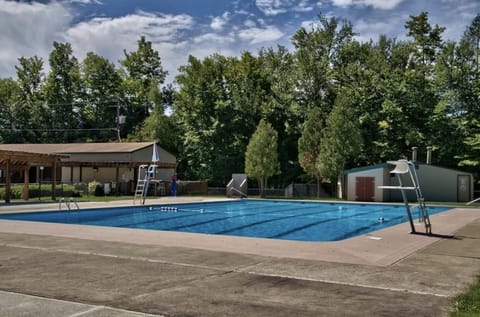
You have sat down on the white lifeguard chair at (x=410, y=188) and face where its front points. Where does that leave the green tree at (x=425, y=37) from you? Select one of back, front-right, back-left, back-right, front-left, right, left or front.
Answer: right

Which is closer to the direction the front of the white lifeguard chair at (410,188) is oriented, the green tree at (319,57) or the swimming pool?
the swimming pool

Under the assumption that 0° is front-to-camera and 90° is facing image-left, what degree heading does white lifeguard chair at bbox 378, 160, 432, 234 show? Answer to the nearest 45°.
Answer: approximately 90°

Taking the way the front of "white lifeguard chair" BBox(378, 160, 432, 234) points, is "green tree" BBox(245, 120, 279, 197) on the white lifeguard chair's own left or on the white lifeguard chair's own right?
on the white lifeguard chair's own right

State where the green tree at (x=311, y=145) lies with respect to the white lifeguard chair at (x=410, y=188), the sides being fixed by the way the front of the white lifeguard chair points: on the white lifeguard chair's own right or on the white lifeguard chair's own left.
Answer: on the white lifeguard chair's own right

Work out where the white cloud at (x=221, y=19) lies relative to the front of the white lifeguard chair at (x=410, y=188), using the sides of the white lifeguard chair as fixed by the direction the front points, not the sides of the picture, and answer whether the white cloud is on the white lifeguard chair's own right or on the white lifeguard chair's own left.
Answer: on the white lifeguard chair's own right

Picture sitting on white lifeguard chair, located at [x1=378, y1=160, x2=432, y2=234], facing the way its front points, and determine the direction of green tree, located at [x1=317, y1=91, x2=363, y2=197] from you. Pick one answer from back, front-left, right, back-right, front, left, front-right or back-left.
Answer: right

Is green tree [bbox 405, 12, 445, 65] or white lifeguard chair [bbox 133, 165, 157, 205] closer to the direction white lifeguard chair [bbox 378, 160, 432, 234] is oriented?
the white lifeguard chair

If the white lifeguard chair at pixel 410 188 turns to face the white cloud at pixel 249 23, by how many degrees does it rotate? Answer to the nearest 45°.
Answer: approximately 45° to its right

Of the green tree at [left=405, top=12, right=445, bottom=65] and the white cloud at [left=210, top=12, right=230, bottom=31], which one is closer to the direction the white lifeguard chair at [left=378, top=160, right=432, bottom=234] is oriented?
the white cloud
